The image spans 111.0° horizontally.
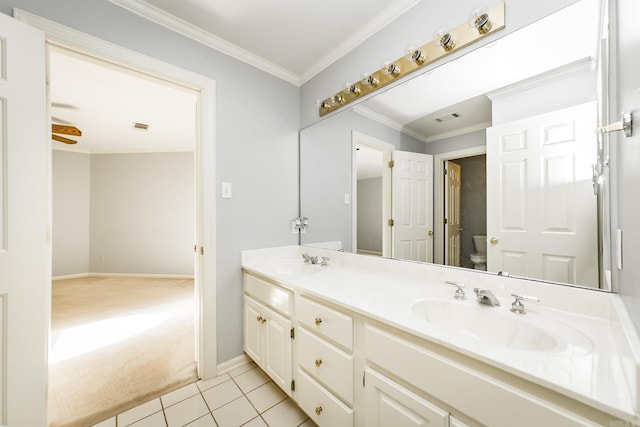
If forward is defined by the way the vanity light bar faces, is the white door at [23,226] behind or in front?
in front

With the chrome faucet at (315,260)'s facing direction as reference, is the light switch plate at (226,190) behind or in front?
in front

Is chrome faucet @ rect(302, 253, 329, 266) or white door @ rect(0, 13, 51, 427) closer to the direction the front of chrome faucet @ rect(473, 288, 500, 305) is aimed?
the white door

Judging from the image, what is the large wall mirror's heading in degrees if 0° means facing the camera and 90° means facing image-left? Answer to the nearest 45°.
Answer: approximately 45°

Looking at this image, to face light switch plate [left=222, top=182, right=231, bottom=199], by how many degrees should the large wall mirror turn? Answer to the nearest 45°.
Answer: approximately 45° to its right

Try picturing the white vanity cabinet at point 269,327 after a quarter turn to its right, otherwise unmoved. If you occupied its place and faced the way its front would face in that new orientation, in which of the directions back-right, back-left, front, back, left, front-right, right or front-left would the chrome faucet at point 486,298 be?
back

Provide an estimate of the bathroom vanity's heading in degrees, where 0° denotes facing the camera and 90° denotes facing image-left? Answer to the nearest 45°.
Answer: approximately 45°
